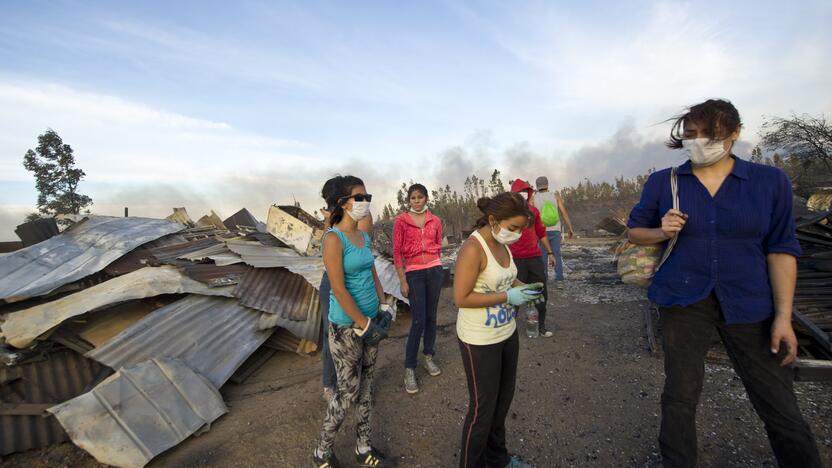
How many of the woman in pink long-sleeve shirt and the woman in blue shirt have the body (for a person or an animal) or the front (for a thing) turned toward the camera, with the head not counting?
2

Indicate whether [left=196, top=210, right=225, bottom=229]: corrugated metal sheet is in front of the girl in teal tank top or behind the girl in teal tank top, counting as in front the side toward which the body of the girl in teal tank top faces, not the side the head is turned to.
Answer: behind

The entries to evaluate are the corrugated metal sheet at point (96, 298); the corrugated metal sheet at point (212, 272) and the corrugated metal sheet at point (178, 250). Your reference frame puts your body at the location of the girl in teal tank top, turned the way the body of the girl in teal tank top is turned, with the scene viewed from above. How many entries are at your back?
3

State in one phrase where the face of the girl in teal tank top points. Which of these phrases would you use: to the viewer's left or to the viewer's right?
to the viewer's right

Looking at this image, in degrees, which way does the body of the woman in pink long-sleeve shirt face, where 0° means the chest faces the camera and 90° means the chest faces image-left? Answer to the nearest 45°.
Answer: approximately 0°

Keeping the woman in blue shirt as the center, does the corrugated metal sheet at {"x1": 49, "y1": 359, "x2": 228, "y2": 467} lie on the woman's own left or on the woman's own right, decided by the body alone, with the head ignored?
on the woman's own right
